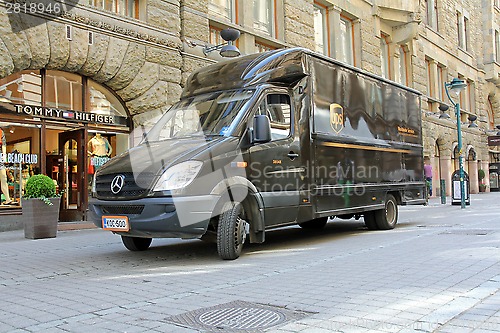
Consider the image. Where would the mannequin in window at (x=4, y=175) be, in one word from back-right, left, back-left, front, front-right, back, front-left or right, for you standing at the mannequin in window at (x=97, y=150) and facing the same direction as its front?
front-right

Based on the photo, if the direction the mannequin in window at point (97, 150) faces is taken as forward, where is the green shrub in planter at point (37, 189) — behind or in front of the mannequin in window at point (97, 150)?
in front

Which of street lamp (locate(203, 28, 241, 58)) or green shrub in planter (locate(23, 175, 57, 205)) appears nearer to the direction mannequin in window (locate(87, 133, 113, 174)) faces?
the green shrub in planter

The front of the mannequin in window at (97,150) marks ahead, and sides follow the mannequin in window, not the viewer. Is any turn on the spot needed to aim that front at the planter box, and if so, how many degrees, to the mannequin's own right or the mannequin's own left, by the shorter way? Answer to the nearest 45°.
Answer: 0° — it already faces it

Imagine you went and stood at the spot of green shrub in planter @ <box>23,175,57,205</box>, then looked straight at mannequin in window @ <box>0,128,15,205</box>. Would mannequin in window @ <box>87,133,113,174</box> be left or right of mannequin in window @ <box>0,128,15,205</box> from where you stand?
right

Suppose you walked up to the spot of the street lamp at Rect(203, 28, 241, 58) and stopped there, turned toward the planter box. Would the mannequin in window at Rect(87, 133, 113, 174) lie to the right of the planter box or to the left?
right

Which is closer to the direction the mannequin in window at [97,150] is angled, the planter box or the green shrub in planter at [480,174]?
the planter box

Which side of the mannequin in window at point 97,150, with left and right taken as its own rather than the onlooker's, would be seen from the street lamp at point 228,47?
left

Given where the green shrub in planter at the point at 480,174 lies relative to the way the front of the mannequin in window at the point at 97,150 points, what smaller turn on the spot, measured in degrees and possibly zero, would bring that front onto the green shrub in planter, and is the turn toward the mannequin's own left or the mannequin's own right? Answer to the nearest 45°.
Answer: approximately 135° to the mannequin's own left

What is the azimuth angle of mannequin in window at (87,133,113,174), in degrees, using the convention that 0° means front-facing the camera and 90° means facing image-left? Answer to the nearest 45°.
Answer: approximately 0°
